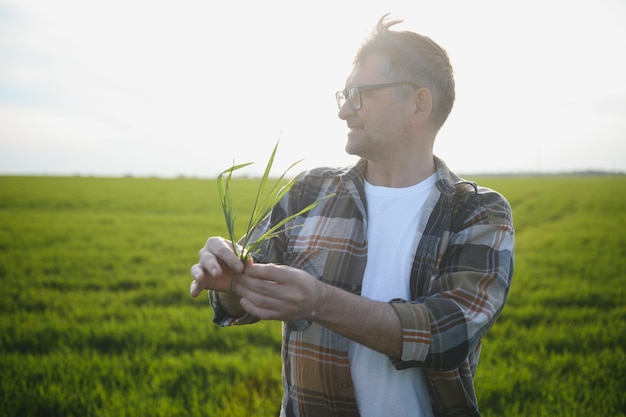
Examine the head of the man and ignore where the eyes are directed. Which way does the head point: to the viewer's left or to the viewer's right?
to the viewer's left

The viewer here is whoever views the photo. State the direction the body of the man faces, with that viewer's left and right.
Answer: facing the viewer and to the left of the viewer
